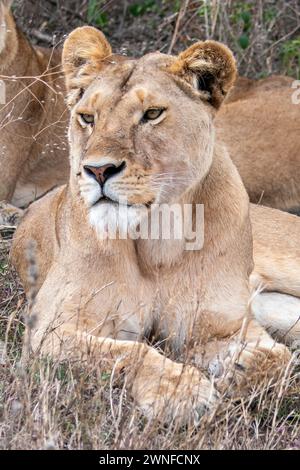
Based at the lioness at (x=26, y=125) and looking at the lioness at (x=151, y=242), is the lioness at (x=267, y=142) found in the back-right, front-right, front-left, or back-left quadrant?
front-left

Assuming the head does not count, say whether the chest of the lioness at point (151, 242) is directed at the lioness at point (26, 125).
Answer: no

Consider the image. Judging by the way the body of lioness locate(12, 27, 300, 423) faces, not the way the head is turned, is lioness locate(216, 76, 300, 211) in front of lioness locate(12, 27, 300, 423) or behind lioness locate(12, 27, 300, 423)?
behind

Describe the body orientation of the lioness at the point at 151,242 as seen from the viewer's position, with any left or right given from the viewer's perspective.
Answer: facing the viewer

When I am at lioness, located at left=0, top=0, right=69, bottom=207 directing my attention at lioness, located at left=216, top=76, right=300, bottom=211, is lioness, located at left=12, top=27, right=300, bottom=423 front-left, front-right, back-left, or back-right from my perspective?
front-right

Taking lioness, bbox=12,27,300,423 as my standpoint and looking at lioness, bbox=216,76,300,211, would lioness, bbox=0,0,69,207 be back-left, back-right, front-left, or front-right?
front-left
